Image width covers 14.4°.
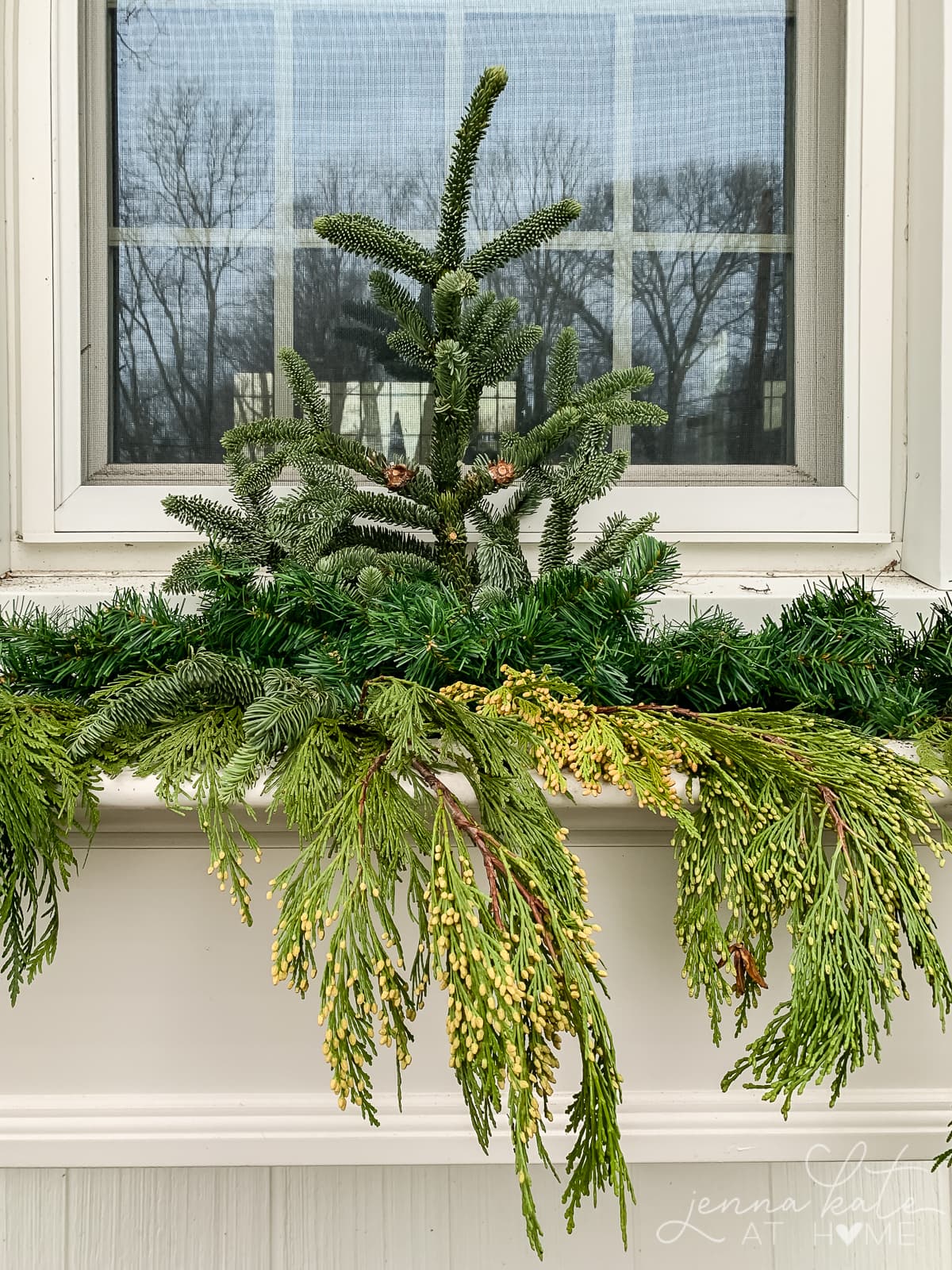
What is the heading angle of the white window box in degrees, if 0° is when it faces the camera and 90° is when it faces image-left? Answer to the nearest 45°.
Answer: approximately 0°
